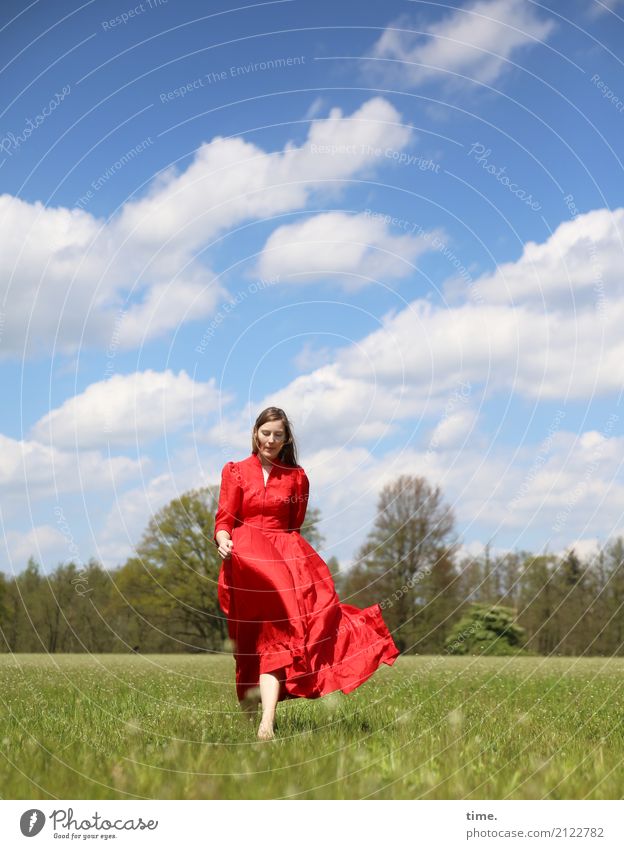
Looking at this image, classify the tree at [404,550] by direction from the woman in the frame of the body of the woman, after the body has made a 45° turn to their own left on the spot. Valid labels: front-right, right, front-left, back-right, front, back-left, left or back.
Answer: back-left

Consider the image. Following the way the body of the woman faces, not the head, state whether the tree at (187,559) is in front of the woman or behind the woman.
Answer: behind

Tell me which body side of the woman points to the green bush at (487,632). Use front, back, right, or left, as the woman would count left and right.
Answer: back

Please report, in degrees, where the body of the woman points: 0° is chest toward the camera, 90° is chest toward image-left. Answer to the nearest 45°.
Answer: approximately 0°
